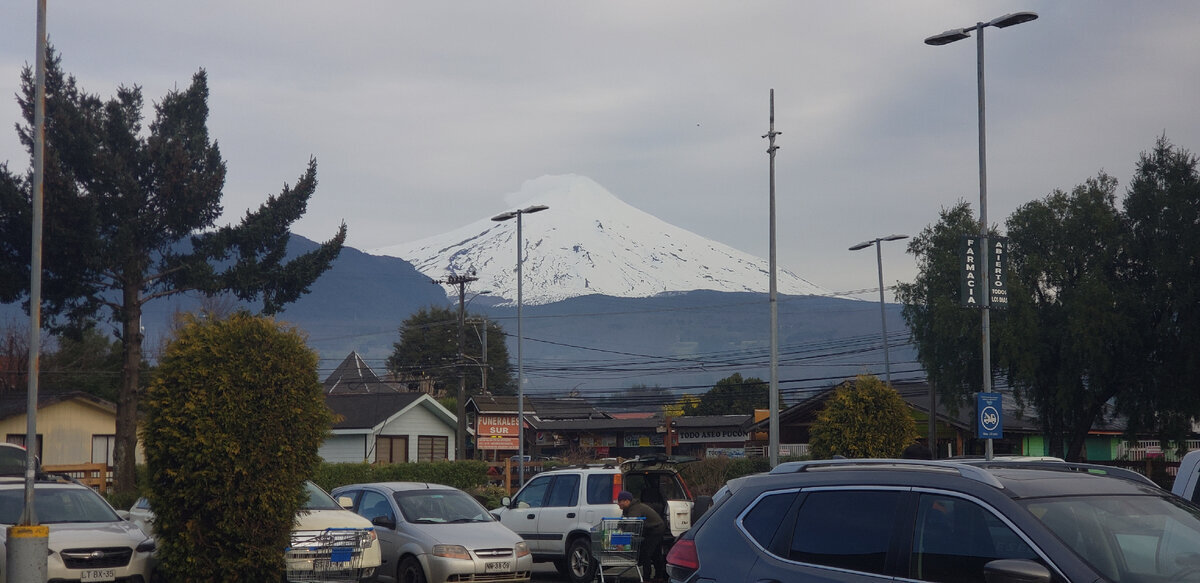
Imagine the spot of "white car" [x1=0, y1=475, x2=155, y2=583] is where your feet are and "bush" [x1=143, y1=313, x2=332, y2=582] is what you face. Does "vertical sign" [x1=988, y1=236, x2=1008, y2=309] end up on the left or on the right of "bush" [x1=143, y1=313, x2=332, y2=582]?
left

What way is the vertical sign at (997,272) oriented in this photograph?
toward the camera

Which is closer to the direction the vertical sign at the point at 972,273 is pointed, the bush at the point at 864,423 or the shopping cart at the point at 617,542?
the shopping cart

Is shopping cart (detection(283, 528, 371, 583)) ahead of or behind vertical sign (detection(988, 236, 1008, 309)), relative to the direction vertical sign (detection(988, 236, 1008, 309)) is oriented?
ahead

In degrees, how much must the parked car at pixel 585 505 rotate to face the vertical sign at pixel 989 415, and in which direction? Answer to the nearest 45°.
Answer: approximately 135° to its right

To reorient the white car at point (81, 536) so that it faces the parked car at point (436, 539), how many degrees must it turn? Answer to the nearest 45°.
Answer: approximately 45° to its left

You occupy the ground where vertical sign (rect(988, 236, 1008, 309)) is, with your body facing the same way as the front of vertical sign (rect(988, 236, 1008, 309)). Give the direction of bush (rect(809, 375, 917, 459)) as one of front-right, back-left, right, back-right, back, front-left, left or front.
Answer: back-right

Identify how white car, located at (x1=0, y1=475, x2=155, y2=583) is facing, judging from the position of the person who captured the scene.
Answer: facing the viewer and to the right of the viewer

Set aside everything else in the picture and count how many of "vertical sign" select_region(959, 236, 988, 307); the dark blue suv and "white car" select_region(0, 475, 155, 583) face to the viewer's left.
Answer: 0

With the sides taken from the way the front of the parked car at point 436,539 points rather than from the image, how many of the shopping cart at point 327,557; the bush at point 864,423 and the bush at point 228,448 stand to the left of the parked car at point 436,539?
1

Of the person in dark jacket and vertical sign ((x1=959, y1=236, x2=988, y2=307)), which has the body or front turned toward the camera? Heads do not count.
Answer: the vertical sign

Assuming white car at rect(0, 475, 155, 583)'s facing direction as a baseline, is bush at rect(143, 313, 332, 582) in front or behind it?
in front
